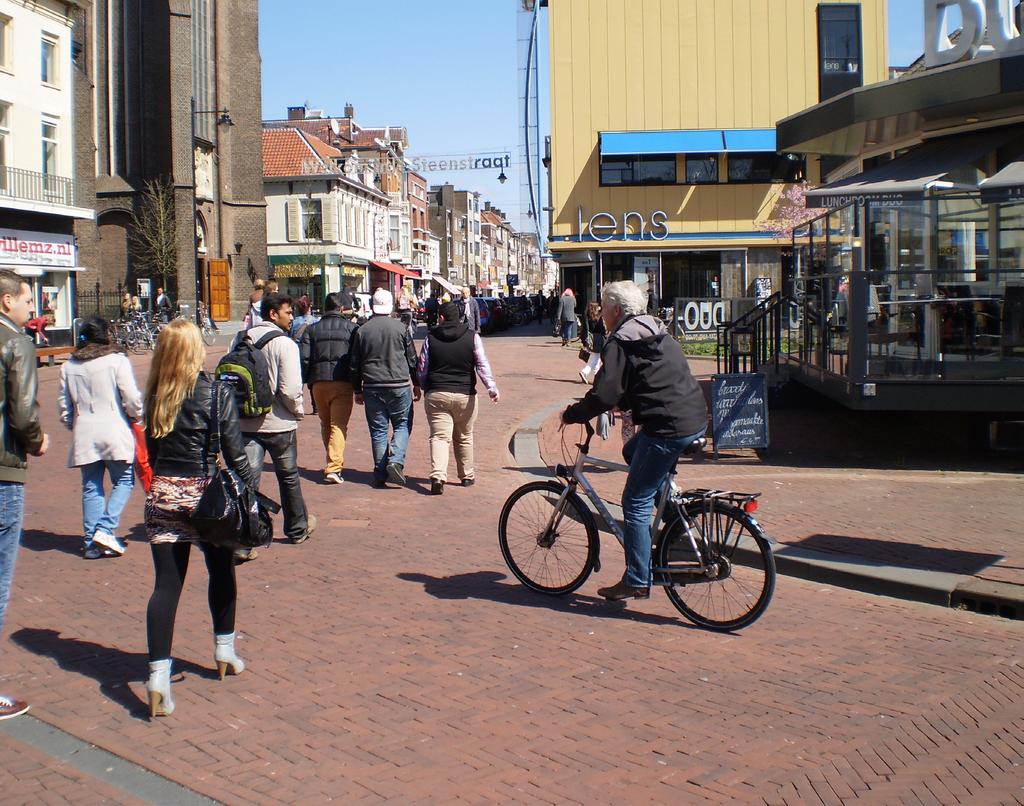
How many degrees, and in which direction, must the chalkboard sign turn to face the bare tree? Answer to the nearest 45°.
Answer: approximately 135° to its right

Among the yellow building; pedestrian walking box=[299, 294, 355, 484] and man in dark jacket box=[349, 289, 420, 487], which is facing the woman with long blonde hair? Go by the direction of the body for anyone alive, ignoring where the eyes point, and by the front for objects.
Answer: the yellow building

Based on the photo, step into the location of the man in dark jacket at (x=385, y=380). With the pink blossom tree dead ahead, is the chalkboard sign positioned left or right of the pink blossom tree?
right

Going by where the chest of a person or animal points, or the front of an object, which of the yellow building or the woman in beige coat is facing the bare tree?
the woman in beige coat

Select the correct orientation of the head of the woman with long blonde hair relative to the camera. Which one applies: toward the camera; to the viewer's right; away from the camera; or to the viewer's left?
away from the camera

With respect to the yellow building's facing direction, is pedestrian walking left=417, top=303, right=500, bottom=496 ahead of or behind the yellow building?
ahead

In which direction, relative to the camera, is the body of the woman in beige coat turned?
away from the camera

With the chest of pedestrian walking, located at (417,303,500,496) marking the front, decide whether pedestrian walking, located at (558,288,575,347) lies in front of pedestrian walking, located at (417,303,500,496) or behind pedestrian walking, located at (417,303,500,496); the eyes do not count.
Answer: in front

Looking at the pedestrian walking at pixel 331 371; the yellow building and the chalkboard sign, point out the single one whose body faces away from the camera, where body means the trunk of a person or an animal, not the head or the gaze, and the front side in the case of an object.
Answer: the pedestrian walking

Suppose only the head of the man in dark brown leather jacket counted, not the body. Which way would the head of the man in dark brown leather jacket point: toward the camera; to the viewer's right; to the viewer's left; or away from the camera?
to the viewer's right

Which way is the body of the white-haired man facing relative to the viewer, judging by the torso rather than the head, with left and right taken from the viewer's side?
facing away from the viewer and to the left of the viewer

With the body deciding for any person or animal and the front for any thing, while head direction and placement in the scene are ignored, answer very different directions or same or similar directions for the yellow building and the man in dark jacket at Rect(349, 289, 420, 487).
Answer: very different directions

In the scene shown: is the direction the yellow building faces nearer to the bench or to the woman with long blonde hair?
the woman with long blonde hair

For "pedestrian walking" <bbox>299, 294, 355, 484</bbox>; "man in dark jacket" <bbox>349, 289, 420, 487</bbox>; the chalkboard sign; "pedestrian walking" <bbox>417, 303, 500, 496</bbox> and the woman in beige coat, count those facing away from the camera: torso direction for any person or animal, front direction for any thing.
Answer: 4

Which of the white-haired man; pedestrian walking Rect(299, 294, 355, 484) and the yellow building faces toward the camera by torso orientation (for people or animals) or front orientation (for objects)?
the yellow building

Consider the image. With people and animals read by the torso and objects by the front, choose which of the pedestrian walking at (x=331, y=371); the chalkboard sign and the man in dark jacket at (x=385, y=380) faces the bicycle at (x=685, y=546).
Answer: the chalkboard sign

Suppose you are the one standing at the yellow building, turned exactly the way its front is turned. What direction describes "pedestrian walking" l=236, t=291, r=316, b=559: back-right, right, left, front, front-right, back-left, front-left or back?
front
